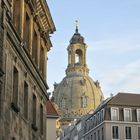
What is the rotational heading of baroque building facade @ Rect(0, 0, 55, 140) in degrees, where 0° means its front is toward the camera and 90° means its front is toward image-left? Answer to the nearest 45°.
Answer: approximately 270°
